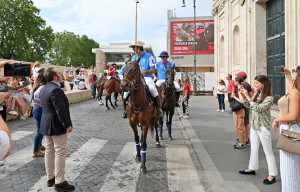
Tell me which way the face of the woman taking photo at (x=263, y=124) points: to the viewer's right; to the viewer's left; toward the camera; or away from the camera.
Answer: to the viewer's left

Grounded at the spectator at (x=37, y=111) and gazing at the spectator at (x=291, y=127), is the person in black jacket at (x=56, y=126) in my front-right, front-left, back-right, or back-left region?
front-right

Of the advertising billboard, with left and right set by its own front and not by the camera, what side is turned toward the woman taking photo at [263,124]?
front

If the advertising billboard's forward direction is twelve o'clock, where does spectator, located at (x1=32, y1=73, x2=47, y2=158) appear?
The spectator is roughly at 12 o'clock from the advertising billboard.

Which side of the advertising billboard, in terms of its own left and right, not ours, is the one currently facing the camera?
front

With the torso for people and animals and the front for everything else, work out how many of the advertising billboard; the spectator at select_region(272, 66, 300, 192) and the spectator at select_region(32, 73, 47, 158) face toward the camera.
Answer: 1

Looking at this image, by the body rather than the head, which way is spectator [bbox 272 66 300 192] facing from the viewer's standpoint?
to the viewer's left

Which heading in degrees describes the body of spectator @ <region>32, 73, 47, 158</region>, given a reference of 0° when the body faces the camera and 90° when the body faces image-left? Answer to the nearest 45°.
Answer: approximately 270°

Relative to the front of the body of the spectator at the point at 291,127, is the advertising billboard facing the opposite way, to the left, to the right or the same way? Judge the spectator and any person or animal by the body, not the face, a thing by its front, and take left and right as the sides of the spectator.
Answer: to the left

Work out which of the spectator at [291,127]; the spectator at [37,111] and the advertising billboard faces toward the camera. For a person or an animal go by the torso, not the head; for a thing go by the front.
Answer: the advertising billboard

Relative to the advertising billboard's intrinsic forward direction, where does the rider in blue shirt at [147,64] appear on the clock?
The rider in blue shirt is roughly at 12 o'clock from the advertising billboard.

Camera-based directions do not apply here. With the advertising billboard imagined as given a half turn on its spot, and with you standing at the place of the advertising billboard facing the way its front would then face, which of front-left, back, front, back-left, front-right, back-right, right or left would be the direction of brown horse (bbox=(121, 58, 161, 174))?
back

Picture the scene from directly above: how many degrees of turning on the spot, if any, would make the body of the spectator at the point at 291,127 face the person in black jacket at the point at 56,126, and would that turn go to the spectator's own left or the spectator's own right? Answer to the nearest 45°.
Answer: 0° — they already face them
